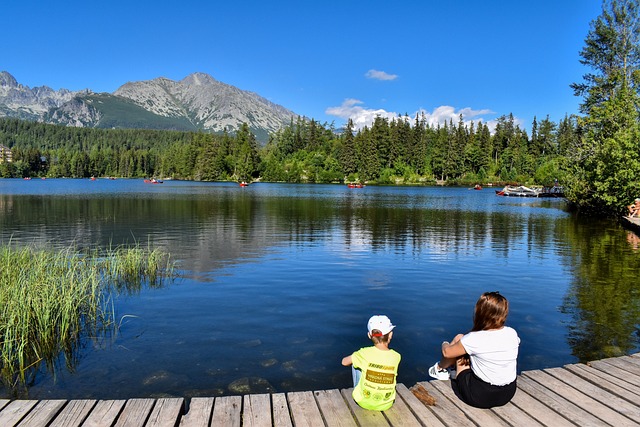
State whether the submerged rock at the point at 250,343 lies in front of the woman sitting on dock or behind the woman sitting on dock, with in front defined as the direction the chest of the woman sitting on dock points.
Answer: in front

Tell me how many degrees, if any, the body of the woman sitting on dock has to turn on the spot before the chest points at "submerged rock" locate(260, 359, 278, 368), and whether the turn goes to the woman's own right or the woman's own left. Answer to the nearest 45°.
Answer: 0° — they already face it

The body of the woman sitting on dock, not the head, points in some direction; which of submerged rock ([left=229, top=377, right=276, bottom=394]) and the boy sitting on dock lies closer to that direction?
the submerged rock

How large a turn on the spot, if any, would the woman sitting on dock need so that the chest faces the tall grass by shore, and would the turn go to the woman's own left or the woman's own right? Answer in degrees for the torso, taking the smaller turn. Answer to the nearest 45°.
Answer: approximately 45° to the woman's own left

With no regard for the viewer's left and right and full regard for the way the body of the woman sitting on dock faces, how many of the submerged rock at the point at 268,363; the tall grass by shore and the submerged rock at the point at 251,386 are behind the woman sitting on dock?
0

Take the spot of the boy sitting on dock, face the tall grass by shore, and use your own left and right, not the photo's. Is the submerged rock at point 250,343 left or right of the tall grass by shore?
right

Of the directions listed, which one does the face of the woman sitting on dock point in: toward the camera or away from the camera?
away from the camera

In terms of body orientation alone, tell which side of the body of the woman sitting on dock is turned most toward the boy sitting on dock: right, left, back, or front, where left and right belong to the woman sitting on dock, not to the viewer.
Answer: left

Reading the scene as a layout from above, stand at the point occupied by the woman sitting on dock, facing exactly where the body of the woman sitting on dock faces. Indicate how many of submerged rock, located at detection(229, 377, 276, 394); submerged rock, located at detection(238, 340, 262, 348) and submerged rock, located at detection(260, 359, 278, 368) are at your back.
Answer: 0

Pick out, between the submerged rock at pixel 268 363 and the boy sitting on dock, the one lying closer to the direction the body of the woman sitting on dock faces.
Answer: the submerged rock

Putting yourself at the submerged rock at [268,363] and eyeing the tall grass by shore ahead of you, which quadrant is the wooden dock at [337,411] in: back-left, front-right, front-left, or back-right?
back-left

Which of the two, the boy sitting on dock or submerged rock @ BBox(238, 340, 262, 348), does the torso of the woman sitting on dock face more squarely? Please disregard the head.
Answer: the submerged rock

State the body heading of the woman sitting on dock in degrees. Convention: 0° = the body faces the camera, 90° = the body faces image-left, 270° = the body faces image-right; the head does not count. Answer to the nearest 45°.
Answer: approximately 135°

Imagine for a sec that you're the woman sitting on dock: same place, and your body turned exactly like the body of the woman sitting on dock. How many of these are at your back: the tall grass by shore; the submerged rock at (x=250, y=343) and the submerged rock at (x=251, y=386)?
0
